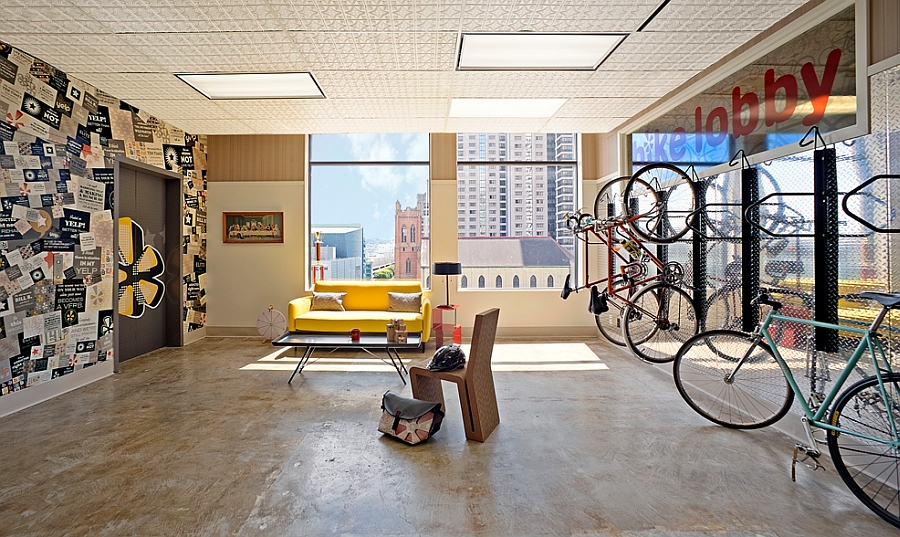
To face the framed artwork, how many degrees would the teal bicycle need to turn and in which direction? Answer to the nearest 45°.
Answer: approximately 45° to its left

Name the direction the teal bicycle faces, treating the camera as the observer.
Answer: facing away from the viewer and to the left of the viewer

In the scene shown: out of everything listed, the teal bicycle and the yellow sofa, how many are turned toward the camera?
1

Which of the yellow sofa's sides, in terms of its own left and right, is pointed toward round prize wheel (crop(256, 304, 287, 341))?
right

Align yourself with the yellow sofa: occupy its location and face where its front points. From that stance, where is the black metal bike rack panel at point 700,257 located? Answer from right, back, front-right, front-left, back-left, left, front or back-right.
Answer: front-left

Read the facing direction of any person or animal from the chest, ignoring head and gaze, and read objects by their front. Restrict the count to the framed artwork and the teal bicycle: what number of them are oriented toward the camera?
1

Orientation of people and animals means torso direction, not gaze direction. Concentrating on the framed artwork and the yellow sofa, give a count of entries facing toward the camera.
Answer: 2

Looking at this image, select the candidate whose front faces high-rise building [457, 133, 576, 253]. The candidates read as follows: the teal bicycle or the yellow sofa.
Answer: the teal bicycle

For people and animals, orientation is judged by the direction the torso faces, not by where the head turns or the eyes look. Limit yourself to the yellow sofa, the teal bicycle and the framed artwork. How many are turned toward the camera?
2

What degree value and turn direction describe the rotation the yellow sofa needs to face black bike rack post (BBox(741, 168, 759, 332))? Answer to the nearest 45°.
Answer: approximately 45° to its left

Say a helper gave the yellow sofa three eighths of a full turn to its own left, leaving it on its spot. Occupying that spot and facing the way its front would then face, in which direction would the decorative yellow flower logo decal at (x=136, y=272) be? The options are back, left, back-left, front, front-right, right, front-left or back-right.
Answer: back-left

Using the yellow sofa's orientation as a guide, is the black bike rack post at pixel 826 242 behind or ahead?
ahead
